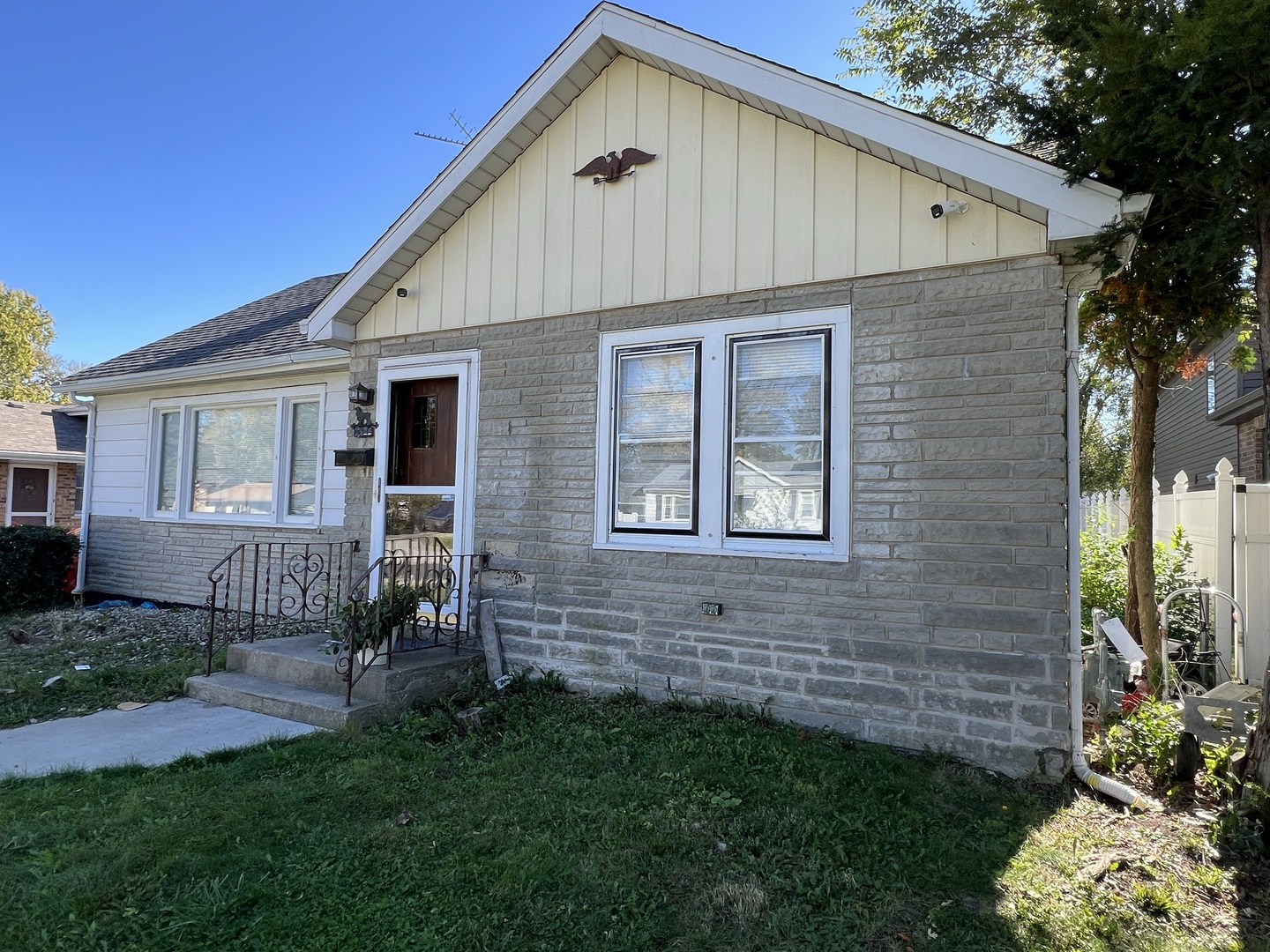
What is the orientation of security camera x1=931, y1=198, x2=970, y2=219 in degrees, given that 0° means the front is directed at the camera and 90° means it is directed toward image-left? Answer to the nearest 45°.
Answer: approximately 45°

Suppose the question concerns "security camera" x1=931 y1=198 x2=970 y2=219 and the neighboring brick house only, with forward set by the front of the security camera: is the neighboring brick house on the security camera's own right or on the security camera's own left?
on the security camera's own right

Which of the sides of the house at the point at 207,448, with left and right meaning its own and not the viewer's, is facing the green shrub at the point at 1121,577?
left

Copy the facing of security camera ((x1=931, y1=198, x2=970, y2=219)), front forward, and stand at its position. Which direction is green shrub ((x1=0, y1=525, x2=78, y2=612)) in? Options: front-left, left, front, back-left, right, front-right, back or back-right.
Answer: front-right

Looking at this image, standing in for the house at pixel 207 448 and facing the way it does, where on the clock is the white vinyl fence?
The white vinyl fence is roughly at 9 o'clock from the house.

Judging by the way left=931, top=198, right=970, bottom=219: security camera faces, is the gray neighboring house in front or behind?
behind

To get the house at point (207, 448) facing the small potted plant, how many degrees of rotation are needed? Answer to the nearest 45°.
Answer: approximately 45° to its left

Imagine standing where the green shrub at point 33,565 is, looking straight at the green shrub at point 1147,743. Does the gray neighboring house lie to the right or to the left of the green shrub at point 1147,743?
left

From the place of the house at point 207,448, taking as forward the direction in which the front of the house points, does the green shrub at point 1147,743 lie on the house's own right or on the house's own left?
on the house's own left
